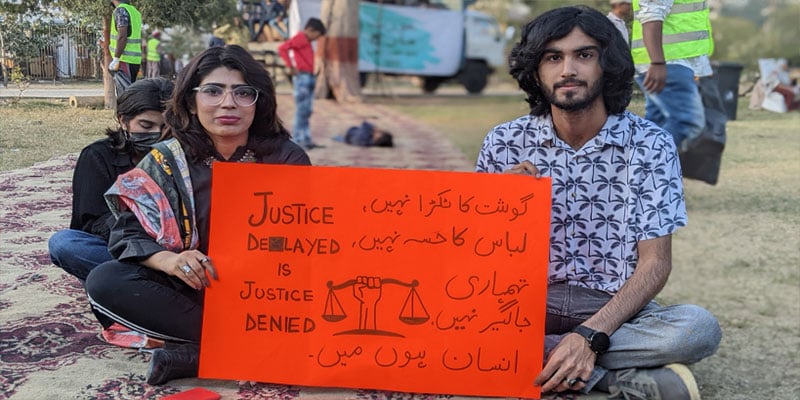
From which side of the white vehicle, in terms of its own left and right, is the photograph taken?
right

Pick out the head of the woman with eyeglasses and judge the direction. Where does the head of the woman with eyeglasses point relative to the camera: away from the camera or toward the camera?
toward the camera

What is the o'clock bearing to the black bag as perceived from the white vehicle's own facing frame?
The black bag is roughly at 3 o'clock from the white vehicle.

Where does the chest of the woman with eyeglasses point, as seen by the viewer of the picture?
toward the camera

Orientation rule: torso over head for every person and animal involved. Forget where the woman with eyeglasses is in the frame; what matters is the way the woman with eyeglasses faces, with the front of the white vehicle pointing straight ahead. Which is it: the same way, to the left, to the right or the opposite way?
to the right

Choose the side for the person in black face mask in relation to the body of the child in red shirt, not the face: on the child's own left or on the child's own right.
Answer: on the child's own right

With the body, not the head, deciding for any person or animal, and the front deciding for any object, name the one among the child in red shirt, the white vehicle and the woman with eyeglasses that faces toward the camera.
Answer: the woman with eyeglasses

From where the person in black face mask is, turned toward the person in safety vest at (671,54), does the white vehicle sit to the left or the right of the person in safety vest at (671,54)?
left

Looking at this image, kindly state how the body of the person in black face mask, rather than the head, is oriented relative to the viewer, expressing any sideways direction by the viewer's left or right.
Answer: facing the viewer and to the right of the viewer
